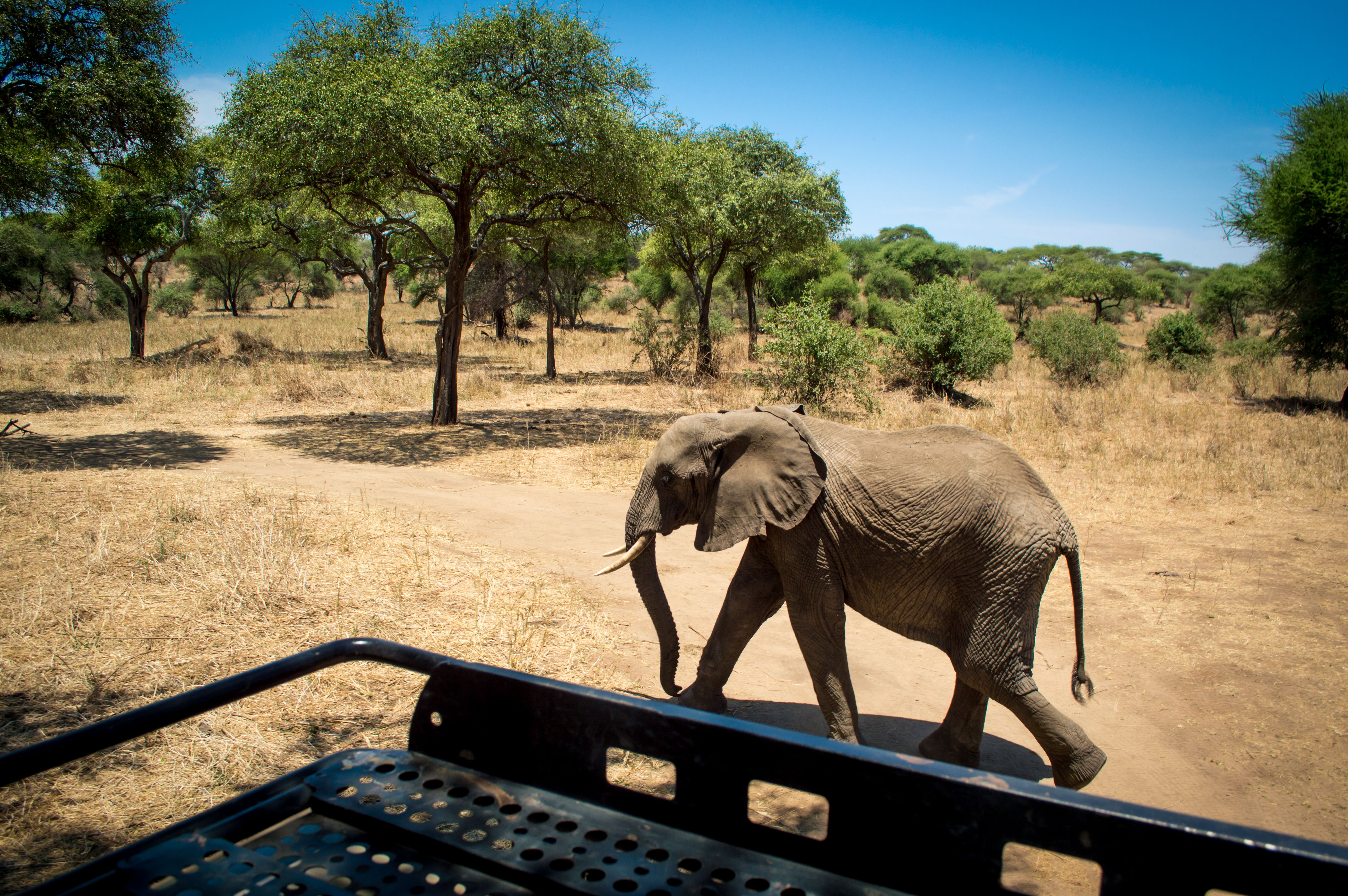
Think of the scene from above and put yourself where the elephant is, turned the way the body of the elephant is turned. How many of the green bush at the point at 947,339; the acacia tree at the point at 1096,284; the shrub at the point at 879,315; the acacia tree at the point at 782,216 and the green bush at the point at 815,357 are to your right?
5

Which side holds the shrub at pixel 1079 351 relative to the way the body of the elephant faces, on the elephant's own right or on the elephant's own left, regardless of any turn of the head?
on the elephant's own right

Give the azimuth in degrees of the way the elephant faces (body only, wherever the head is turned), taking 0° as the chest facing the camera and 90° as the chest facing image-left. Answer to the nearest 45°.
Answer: approximately 90°

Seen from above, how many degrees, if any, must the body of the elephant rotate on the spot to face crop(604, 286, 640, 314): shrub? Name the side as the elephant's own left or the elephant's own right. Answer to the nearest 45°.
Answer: approximately 90° to the elephant's own right

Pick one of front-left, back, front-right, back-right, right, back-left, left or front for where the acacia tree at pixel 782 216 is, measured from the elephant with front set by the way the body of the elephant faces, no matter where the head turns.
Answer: right

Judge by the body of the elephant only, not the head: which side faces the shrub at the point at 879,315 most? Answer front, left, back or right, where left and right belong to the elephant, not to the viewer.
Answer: right

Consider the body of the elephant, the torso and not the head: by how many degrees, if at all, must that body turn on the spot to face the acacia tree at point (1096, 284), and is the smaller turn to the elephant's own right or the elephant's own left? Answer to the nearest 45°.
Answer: approximately 90° to the elephant's own right

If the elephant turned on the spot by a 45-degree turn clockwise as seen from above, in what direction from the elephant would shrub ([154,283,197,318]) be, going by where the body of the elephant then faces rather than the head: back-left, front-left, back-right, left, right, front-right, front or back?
front

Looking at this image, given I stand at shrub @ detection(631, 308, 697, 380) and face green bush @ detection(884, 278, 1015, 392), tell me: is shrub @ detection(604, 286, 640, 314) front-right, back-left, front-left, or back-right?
back-left

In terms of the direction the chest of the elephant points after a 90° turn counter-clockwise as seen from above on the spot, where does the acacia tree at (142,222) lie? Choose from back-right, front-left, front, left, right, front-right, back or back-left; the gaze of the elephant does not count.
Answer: back-right
